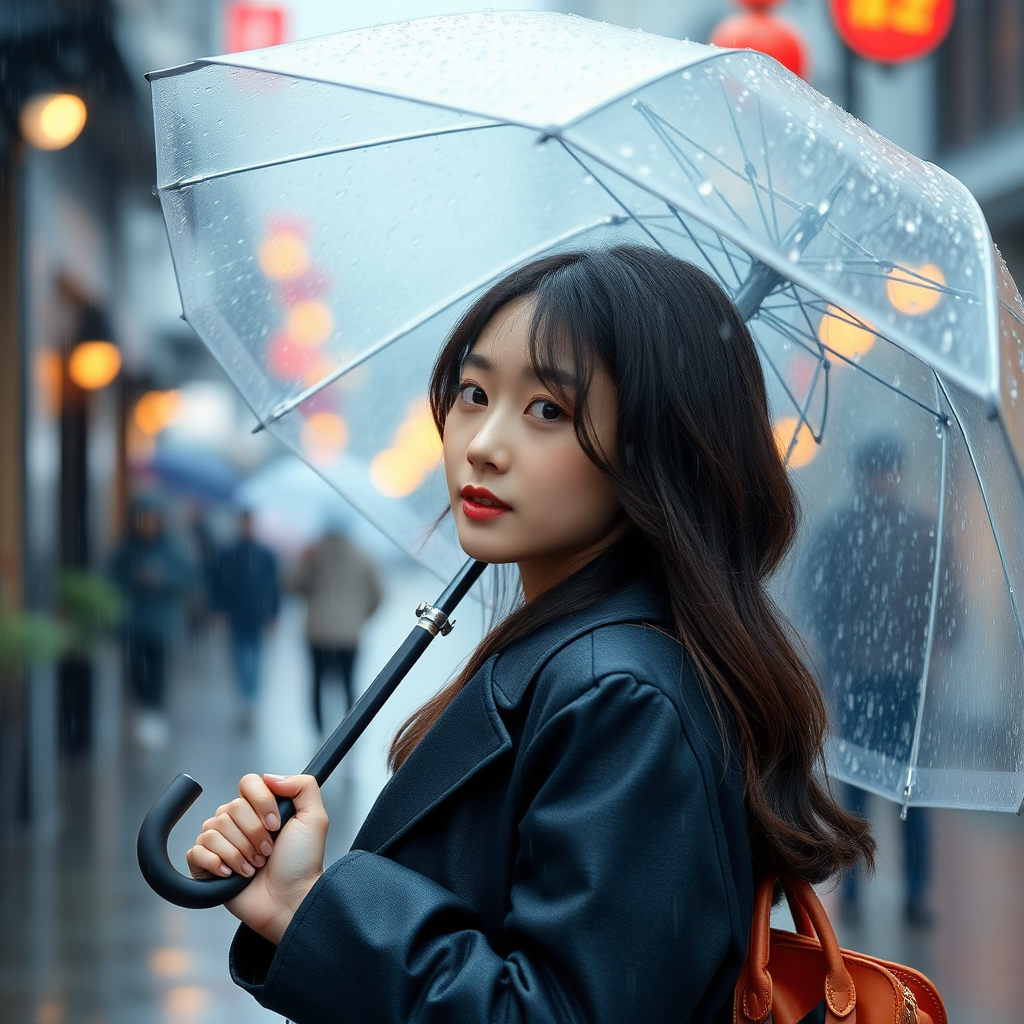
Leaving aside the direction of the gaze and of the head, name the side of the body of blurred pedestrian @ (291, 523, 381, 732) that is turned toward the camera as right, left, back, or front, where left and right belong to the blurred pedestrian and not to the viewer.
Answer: back

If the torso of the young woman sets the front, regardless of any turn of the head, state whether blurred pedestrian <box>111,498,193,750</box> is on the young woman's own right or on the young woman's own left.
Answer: on the young woman's own right

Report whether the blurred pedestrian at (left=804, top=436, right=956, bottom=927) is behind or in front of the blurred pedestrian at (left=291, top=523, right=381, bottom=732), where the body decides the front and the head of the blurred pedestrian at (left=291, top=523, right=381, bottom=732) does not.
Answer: behind

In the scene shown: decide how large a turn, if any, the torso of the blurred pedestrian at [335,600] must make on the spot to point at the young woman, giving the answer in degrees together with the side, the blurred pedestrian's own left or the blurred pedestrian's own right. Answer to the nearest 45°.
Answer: approximately 180°

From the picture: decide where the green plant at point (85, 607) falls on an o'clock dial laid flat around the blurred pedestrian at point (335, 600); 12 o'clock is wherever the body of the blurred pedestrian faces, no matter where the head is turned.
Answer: The green plant is roughly at 9 o'clock from the blurred pedestrian.

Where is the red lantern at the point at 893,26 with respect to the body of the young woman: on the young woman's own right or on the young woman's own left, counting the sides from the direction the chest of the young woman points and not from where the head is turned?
on the young woman's own right

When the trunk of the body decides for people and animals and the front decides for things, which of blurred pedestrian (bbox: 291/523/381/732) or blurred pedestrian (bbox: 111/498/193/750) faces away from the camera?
blurred pedestrian (bbox: 291/523/381/732)

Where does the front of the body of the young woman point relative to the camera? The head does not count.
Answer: to the viewer's left
